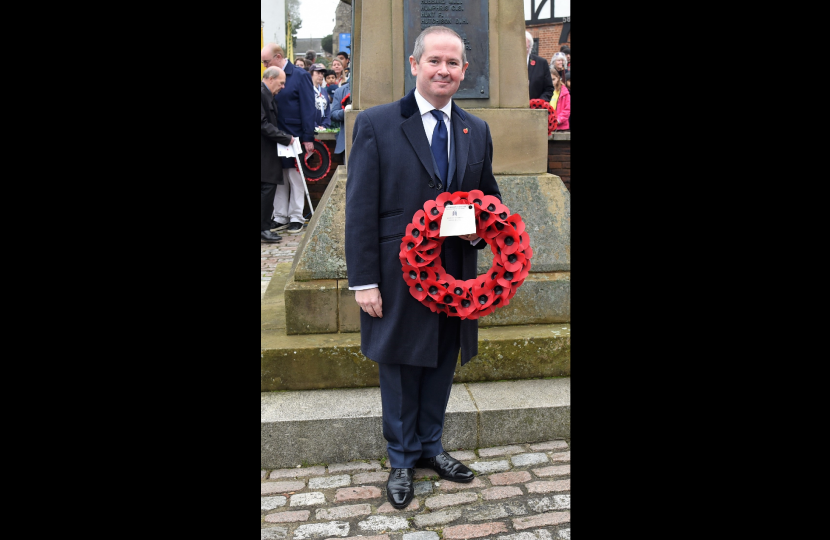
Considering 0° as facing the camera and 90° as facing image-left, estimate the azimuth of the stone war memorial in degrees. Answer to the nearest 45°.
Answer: approximately 0°

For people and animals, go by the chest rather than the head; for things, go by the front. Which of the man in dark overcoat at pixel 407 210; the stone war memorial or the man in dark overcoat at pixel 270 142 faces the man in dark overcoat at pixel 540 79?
the man in dark overcoat at pixel 270 142

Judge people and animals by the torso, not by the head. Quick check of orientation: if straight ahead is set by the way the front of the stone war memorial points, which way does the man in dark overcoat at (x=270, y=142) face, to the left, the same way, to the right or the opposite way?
to the left

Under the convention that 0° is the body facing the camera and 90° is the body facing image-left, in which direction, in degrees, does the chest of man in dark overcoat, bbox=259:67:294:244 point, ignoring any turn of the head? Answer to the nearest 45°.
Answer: approximately 270°

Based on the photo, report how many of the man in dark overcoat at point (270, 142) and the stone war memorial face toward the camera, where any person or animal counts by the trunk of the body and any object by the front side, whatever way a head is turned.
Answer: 1

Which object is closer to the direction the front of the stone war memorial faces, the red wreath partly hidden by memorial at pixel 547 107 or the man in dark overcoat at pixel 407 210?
the man in dark overcoat

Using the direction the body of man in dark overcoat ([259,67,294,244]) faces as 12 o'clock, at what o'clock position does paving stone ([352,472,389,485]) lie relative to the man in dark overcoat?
The paving stone is roughly at 3 o'clock from the man in dark overcoat.

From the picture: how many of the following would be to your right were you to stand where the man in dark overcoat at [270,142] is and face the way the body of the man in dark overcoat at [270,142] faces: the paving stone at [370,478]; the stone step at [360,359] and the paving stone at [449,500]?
3

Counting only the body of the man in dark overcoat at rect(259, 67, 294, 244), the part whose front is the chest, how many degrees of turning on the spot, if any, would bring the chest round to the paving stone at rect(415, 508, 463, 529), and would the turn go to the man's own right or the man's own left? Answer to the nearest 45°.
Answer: approximately 90° to the man's own right
